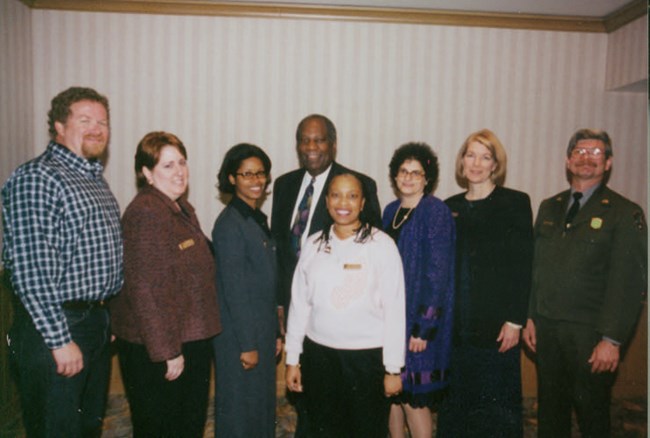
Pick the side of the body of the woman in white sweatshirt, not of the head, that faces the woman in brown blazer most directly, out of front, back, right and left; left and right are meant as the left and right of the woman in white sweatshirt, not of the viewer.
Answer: right

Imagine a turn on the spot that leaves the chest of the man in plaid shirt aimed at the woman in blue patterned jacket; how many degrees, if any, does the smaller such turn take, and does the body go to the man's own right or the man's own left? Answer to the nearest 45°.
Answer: approximately 45° to the man's own left

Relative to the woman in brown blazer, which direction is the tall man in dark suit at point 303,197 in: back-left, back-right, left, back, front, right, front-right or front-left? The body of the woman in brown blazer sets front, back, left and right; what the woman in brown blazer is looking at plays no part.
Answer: left

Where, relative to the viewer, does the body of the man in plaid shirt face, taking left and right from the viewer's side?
facing the viewer and to the right of the viewer

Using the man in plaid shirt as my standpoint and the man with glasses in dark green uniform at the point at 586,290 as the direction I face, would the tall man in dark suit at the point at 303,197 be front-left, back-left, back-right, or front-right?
front-left

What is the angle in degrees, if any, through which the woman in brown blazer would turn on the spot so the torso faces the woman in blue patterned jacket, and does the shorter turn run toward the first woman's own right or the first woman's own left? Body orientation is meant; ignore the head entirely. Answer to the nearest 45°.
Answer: approximately 45° to the first woman's own left

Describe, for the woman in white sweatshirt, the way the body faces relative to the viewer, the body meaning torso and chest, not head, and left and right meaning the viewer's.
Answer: facing the viewer

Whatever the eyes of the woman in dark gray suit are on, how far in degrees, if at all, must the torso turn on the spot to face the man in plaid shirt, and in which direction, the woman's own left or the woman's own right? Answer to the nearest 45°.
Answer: approximately 90° to the woman's own right

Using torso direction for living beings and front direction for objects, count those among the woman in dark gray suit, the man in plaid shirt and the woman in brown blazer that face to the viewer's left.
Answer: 0

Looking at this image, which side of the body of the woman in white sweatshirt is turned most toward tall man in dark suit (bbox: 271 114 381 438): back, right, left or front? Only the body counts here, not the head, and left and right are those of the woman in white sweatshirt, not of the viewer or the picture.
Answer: back

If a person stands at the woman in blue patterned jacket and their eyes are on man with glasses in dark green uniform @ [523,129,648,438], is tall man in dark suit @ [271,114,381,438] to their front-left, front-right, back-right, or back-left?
back-left

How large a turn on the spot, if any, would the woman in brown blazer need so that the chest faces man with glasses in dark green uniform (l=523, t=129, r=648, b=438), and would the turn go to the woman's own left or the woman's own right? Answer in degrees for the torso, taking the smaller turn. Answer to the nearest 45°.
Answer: approximately 45° to the woman's own left
